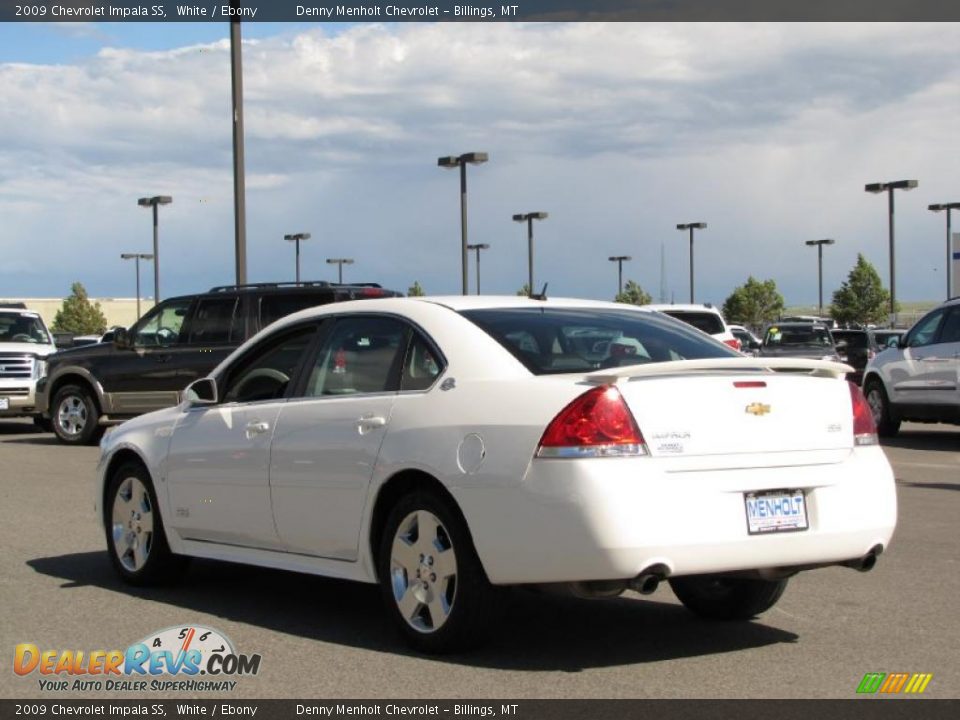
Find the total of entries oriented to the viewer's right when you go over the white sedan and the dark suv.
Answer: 0

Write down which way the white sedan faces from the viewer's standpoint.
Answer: facing away from the viewer and to the left of the viewer

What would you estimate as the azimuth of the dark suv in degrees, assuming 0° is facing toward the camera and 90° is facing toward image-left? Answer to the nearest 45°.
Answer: approximately 90°

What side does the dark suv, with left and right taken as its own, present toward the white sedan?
left
